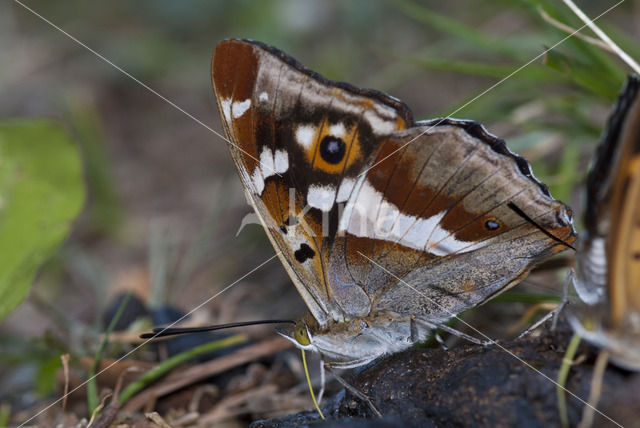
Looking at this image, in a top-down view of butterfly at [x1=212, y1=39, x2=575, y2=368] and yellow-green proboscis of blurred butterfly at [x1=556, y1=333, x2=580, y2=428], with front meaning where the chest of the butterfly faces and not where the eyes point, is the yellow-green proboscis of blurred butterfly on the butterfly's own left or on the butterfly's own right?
on the butterfly's own left

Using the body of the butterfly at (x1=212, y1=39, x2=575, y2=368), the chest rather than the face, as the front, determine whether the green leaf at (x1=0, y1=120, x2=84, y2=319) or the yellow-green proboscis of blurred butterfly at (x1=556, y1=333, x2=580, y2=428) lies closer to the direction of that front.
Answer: the green leaf

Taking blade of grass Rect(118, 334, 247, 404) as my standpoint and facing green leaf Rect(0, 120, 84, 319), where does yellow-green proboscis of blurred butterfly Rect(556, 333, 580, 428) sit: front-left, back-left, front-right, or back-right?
back-right

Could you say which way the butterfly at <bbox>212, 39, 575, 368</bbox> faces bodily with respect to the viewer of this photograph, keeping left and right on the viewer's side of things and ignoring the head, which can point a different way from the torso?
facing to the left of the viewer

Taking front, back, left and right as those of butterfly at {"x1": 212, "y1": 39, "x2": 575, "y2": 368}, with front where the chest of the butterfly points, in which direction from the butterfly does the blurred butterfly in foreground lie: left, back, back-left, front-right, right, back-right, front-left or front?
back-left
